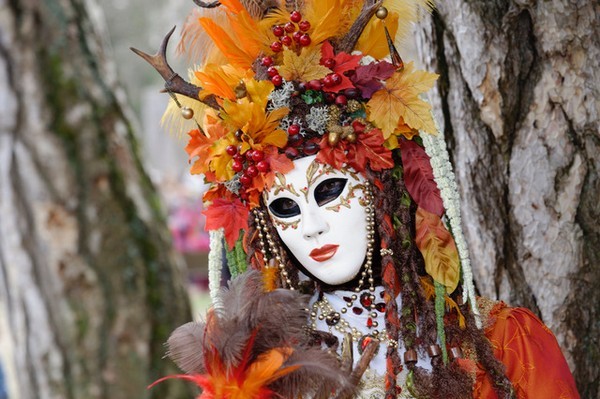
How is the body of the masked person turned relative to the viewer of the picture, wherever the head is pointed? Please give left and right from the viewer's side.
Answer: facing the viewer and to the left of the viewer
